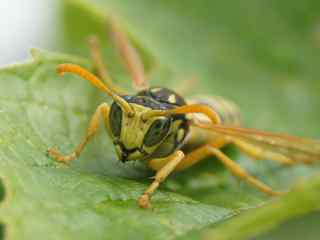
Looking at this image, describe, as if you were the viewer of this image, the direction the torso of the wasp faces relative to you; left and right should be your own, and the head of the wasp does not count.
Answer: facing the viewer and to the left of the viewer
